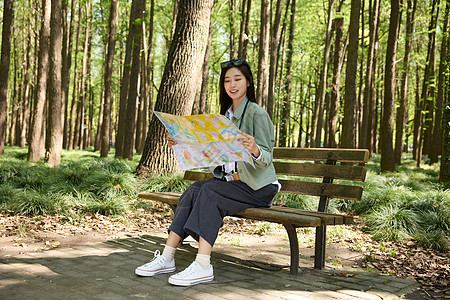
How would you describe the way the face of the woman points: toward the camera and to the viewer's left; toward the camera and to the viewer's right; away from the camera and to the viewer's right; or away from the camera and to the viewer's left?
toward the camera and to the viewer's left

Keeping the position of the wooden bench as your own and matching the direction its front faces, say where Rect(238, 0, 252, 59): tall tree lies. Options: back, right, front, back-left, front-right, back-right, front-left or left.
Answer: back-right

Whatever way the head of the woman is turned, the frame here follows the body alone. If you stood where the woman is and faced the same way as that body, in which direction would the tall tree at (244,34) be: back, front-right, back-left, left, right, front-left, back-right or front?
back-right

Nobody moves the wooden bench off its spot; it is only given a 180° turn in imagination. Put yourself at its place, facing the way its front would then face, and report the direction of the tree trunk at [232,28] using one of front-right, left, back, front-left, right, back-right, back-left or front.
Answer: front-left

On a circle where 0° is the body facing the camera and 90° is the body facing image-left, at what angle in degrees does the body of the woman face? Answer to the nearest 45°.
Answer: approximately 45°

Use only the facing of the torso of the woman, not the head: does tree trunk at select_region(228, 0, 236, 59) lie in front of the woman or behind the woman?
behind
